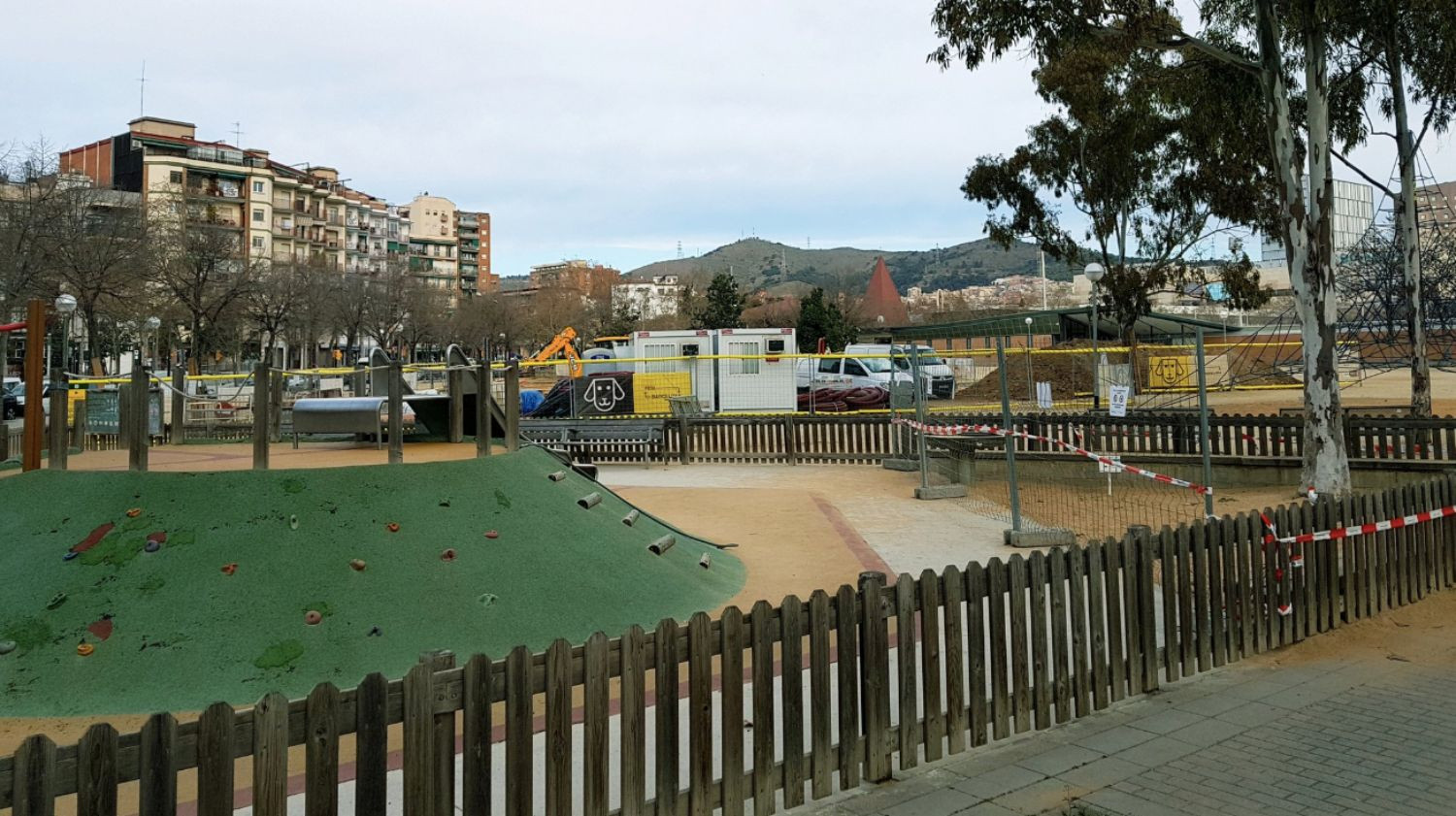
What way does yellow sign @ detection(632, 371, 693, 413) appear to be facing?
toward the camera

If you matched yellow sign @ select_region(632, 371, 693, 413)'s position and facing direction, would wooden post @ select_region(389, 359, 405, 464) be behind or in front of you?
in front

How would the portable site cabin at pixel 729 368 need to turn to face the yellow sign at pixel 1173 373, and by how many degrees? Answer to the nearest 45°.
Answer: approximately 90° to its left

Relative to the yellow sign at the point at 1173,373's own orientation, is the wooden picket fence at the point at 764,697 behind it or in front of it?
in front

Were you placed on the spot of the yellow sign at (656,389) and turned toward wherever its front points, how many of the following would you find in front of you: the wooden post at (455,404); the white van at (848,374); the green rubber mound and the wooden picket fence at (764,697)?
3

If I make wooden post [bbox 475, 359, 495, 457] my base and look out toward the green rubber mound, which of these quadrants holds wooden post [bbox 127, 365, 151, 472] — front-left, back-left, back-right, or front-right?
front-right

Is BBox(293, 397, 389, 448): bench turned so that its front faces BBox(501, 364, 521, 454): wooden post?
no

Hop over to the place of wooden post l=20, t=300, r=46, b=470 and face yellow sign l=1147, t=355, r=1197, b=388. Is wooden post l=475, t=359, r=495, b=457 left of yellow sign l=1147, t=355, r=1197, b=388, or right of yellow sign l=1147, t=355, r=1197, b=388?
right
